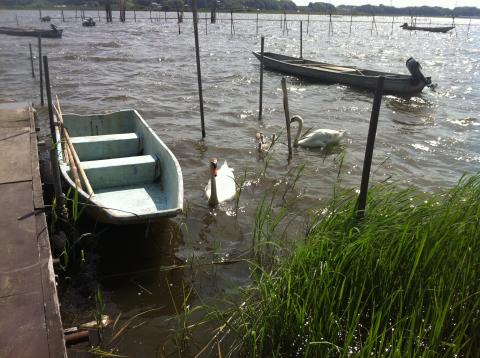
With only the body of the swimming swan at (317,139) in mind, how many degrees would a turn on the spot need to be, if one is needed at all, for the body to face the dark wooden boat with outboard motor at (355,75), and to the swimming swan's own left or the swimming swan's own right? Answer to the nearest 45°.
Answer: approximately 90° to the swimming swan's own right

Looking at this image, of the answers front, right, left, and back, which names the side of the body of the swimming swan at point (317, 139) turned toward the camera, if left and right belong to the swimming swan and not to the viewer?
left

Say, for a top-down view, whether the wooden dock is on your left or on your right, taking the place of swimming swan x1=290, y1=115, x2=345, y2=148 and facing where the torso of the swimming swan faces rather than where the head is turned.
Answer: on your left

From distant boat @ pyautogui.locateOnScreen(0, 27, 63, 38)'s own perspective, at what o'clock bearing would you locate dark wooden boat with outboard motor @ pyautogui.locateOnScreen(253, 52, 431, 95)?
The dark wooden boat with outboard motor is roughly at 8 o'clock from the distant boat.

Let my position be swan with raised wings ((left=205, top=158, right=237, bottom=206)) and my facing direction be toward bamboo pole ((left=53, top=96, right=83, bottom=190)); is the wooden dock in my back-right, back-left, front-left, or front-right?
front-left

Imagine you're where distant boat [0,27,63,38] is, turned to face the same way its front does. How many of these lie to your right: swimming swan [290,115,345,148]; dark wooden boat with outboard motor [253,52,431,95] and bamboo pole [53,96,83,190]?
0

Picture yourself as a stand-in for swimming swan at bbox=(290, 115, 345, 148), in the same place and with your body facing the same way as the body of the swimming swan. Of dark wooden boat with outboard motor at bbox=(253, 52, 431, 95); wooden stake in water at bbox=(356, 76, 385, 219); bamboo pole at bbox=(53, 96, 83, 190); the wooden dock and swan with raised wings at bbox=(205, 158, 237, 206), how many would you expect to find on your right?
1

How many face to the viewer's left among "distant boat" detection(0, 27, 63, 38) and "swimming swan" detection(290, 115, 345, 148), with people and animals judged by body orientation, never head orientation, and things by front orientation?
2

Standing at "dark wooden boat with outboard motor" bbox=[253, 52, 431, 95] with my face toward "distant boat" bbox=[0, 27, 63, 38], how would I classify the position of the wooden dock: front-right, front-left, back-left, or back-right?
back-left

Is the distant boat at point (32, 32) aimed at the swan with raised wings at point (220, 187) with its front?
no

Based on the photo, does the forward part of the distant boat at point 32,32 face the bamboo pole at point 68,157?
no

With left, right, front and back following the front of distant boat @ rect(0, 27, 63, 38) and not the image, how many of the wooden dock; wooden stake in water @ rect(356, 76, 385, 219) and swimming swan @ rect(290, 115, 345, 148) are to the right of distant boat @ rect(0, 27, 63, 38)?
0

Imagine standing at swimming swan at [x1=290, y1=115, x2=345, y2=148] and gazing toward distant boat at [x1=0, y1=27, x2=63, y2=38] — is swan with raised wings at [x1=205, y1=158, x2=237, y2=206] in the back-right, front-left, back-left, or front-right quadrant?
back-left

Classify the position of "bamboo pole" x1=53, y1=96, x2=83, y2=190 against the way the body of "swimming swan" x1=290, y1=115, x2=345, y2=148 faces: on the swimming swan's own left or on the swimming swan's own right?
on the swimming swan's own left

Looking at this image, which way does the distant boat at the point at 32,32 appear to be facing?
to the viewer's left

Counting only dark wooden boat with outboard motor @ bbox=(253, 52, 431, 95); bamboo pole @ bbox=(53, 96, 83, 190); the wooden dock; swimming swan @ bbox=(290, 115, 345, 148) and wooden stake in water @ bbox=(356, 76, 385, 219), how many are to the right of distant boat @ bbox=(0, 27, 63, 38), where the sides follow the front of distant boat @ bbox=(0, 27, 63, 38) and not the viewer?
0

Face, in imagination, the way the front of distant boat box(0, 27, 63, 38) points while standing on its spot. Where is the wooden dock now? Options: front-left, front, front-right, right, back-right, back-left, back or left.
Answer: left
